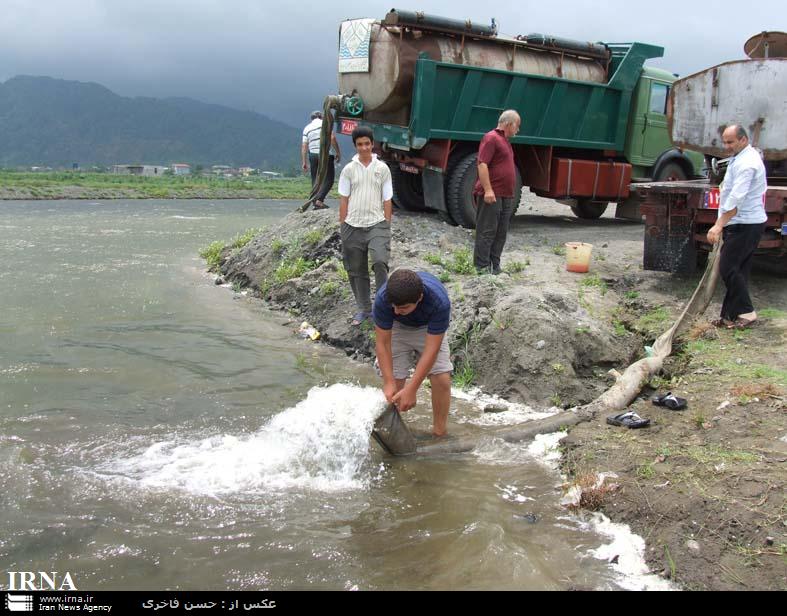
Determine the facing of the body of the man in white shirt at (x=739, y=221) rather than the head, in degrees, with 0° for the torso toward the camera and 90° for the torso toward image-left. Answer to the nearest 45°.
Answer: approximately 90°

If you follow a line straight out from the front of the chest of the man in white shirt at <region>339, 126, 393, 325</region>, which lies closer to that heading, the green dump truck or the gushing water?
the gushing water

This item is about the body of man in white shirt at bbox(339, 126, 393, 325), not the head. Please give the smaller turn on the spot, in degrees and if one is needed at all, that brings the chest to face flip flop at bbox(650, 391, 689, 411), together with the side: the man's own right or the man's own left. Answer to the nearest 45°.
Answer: approximately 45° to the man's own left

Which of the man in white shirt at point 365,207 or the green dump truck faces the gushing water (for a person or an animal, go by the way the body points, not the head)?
the man in white shirt

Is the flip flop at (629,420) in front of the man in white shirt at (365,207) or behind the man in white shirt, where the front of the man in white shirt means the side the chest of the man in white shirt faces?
in front

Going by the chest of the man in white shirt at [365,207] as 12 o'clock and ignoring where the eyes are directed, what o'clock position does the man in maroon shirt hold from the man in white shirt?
The man in maroon shirt is roughly at 8 o'clock from the man in white shirt.

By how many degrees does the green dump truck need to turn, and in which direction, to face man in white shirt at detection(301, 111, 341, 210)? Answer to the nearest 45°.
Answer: approximately 135° to its left

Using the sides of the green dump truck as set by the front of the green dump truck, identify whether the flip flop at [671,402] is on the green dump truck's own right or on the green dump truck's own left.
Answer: on the green dump truck's own right

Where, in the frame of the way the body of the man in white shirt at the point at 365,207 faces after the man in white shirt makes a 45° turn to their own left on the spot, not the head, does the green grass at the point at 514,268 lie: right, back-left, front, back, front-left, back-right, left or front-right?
left

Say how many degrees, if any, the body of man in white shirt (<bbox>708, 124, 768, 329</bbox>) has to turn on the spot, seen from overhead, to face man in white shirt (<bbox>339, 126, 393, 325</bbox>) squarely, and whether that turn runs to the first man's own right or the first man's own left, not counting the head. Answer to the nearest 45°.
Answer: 0° — they already face them

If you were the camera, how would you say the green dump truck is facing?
facing away from the viewer and to the right of the viewer

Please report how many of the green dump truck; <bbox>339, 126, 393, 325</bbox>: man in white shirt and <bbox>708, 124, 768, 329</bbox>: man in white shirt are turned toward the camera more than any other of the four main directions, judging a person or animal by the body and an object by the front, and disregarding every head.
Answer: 1

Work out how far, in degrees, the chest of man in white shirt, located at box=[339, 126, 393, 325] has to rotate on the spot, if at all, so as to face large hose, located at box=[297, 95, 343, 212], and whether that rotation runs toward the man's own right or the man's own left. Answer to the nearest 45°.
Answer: approximately 180°
